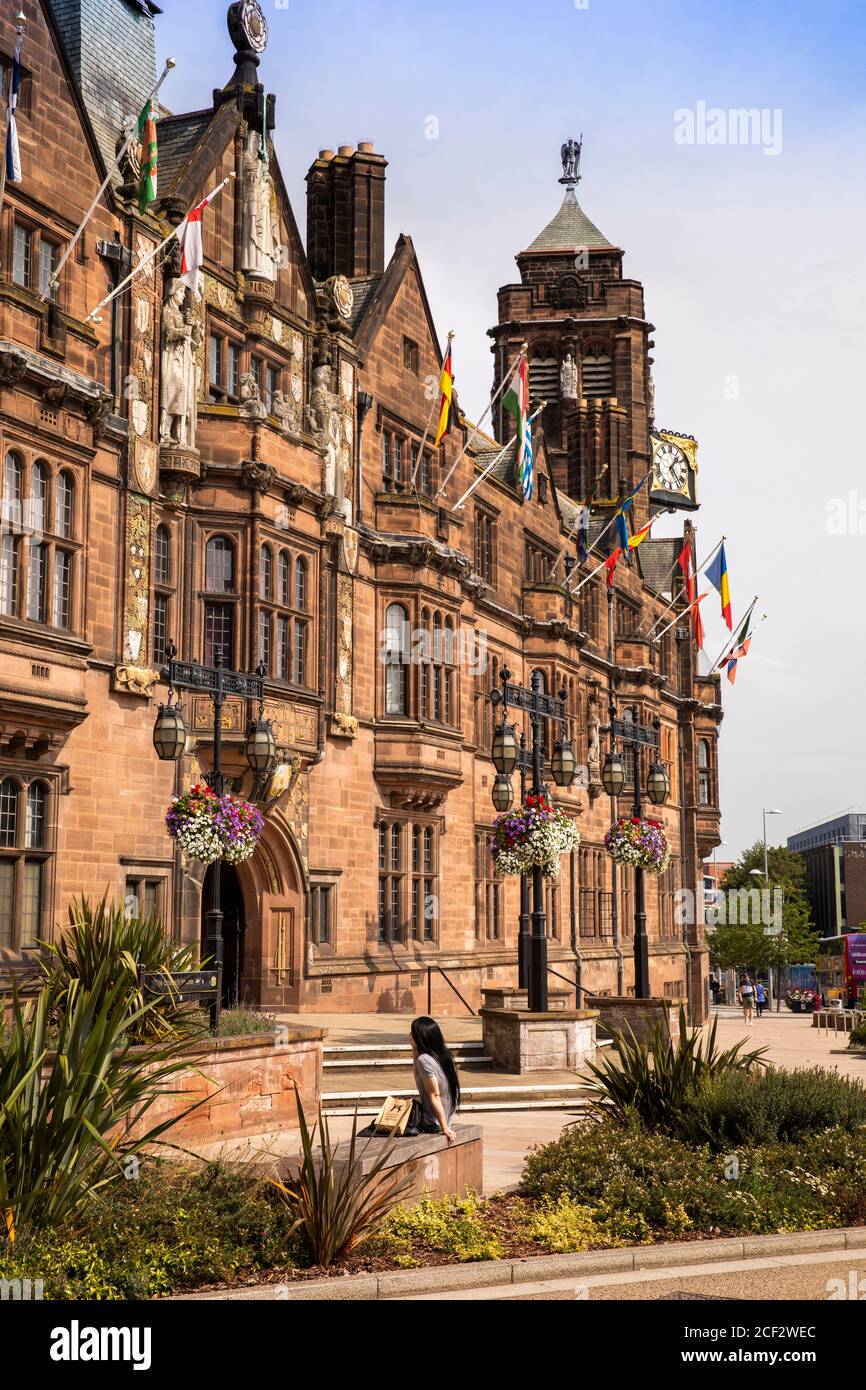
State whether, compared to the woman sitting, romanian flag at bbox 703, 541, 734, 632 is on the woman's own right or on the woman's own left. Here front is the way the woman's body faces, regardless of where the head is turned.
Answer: on the woman's own right

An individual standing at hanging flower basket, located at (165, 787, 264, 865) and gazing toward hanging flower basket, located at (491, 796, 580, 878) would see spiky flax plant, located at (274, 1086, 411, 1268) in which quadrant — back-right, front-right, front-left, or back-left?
back-right

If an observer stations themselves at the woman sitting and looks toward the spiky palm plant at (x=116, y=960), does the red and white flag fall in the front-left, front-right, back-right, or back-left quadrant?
front-right

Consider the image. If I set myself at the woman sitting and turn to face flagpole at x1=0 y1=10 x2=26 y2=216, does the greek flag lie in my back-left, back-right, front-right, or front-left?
front-right

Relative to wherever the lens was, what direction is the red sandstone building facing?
facing the viewer and to the right of the viewer

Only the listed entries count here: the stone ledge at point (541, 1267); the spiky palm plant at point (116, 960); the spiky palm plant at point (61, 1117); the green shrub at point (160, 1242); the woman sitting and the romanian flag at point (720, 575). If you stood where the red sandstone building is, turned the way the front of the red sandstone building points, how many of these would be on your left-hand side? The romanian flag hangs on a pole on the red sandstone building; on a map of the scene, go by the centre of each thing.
1

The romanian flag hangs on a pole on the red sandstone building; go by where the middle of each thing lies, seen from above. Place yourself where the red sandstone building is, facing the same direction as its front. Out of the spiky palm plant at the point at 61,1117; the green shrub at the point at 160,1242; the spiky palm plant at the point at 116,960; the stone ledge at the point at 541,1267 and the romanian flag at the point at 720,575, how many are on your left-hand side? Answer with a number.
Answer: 1
